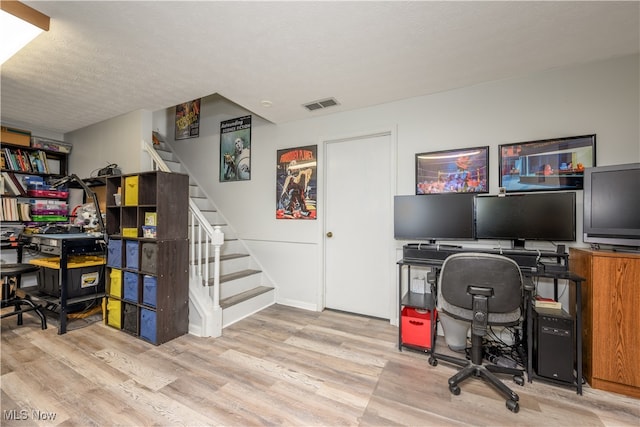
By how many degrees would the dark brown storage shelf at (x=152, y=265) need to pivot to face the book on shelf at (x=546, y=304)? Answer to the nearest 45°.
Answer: approximately 90° to its left

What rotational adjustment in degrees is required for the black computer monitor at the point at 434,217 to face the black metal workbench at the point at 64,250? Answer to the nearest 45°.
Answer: approximately 90° to its right

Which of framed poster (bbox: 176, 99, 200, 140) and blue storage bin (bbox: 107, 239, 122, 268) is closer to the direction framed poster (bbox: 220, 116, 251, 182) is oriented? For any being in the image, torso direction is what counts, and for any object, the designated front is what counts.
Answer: the blue storage bin

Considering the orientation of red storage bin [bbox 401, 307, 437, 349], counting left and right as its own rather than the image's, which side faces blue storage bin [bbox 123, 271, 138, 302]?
right

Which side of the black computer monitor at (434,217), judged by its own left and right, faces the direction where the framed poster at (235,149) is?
right

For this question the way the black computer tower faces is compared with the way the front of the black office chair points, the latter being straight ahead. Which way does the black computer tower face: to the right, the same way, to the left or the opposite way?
the opposite way

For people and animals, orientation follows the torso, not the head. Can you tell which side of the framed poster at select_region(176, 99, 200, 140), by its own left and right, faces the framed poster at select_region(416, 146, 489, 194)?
left

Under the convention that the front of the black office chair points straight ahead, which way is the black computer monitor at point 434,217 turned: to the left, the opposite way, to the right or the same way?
the opposite way

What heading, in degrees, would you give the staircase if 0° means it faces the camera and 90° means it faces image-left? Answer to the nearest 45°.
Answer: approximately 315°
